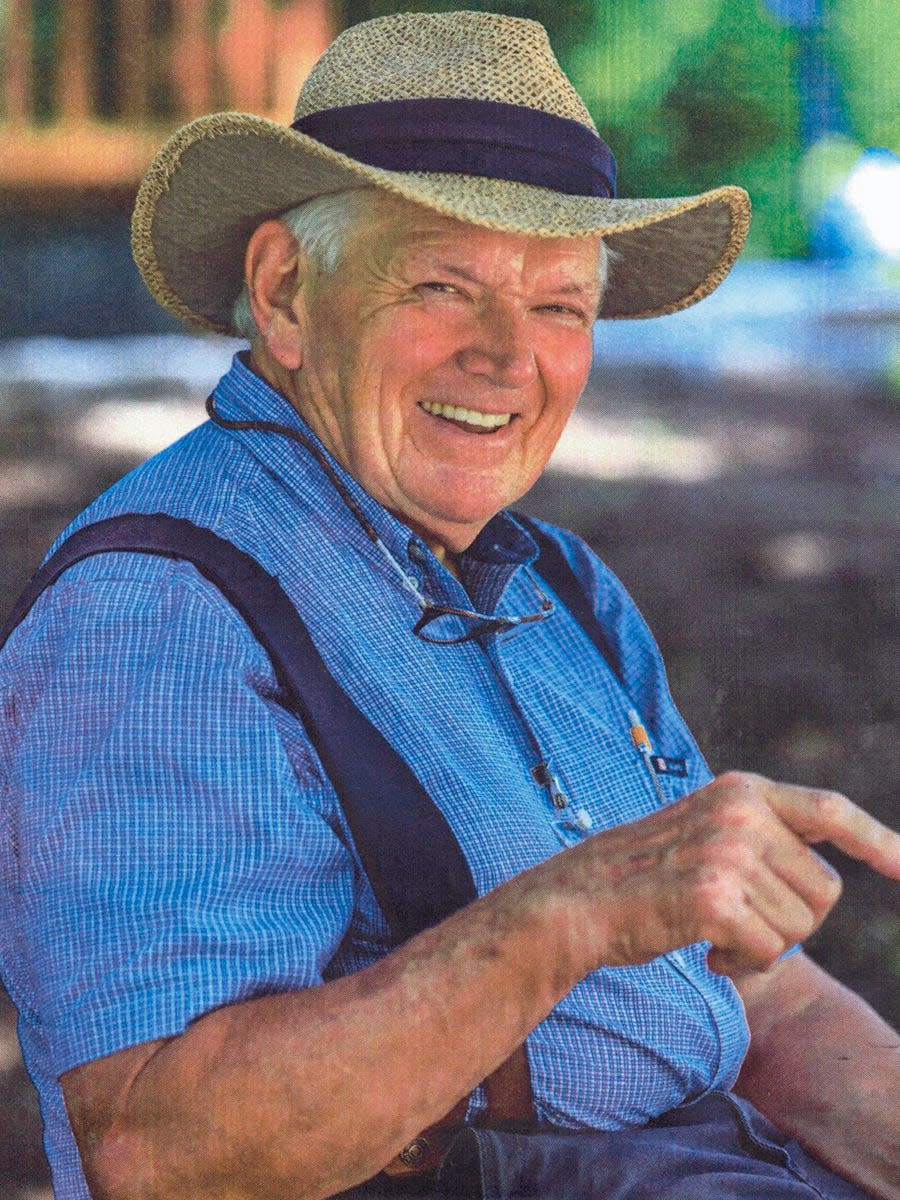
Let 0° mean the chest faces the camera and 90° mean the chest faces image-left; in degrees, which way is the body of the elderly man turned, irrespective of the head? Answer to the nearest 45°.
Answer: approximately 315°

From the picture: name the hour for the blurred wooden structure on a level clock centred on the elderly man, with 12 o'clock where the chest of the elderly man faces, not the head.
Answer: The blurred wooden structure is roughly at 7 o'clock from the elderly man.

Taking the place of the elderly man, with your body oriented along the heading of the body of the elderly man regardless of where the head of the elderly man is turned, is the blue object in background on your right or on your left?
on your left
